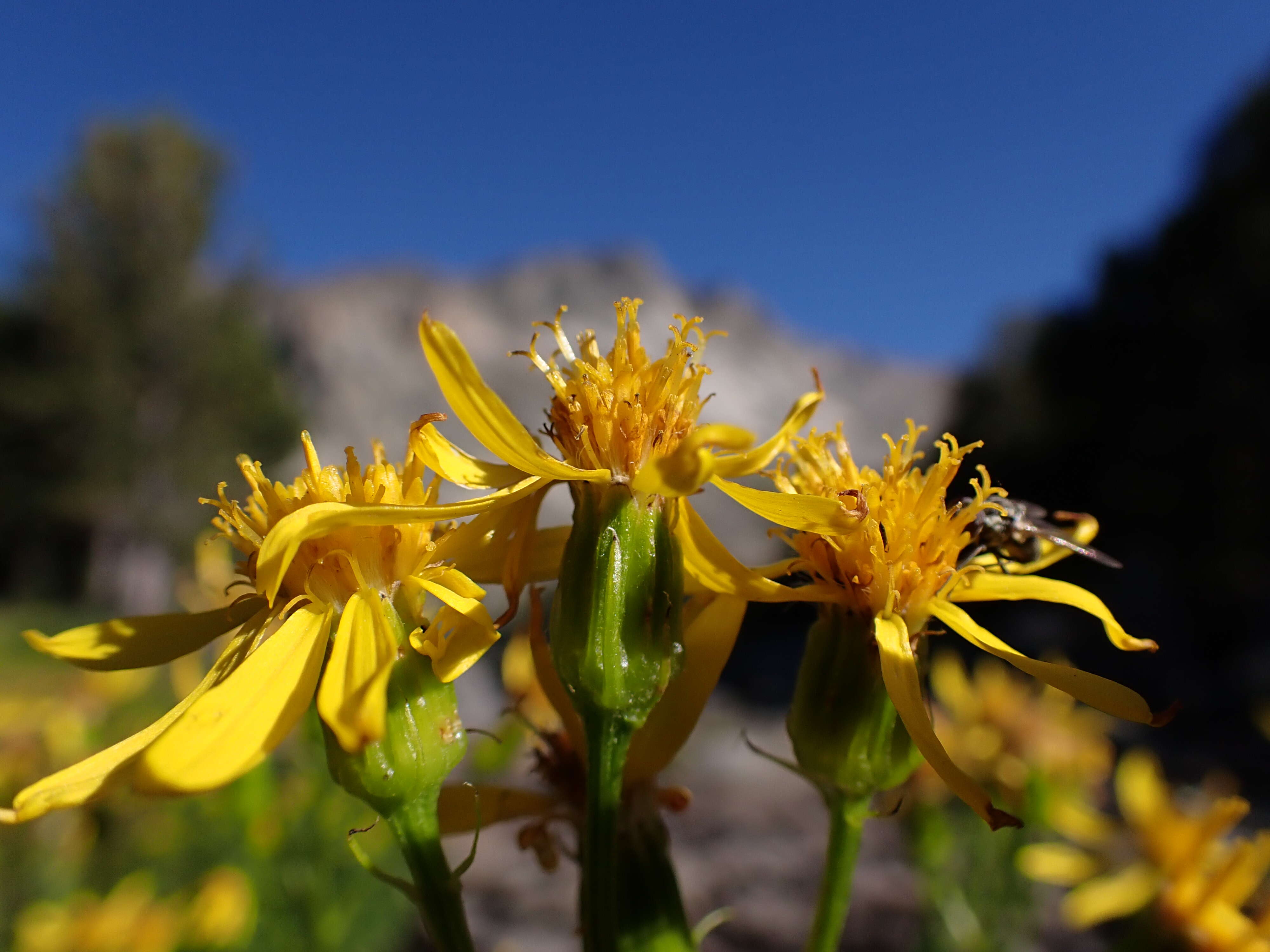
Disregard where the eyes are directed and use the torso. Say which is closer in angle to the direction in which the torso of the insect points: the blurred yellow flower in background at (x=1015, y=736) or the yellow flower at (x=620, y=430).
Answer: the yellow flower

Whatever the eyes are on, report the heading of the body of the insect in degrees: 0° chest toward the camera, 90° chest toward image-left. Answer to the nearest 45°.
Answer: approximately 90°

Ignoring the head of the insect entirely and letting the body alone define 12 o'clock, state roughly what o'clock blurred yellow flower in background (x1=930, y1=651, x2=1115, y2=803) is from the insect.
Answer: The blurred yellow flower in background is roughly at 3 o'clock from the insect.

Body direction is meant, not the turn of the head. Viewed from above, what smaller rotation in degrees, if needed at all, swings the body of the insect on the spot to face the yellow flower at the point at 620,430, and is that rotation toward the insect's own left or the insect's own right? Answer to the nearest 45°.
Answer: approximately 45° to the insect's own left
